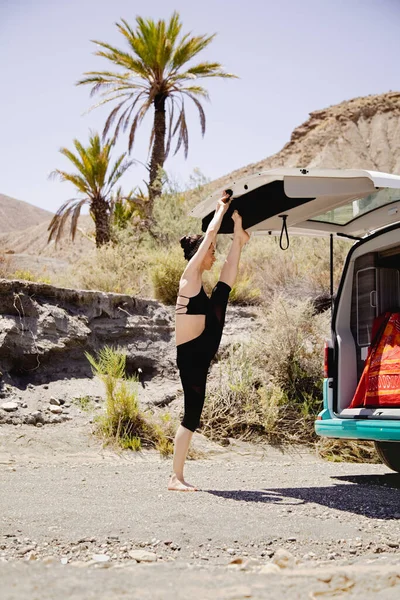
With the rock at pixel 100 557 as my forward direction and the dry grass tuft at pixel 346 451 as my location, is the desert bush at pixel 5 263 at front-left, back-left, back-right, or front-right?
back-right

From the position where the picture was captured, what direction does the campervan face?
facing away from the viewer and to the right of the viewer

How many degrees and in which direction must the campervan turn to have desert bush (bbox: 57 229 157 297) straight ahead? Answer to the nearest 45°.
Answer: approximately 90° to its left

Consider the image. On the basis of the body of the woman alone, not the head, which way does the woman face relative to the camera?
to the viewer's right
